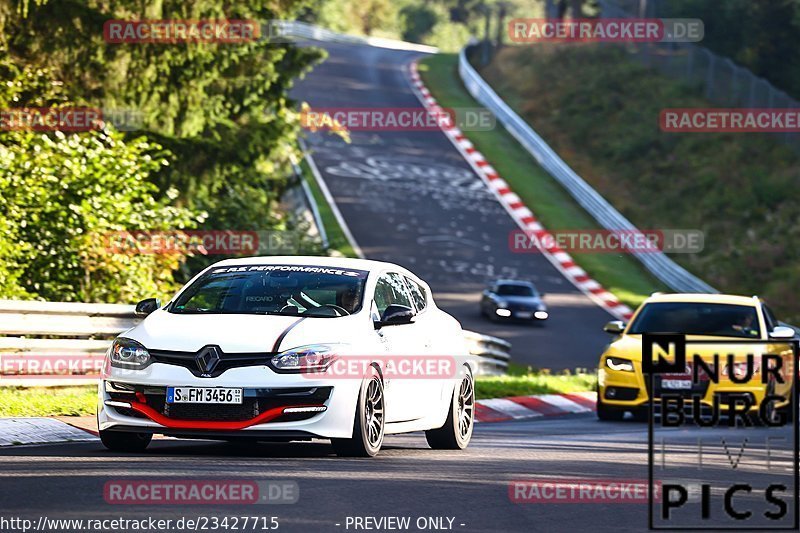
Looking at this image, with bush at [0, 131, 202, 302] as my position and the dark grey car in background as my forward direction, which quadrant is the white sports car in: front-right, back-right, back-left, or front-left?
back-right

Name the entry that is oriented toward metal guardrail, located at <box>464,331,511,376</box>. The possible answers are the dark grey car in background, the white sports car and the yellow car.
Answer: the dark grey car in background

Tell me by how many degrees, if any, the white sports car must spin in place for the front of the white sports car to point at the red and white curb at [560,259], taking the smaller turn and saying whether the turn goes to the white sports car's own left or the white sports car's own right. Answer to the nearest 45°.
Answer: approximately 135° to the white sports car's own right

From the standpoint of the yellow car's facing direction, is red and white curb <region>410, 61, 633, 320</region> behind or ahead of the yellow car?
behind

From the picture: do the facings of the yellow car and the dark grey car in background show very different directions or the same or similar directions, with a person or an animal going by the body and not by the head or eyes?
same or similar directions

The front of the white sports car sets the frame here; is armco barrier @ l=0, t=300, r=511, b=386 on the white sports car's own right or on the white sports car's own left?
on the white sports car's own right

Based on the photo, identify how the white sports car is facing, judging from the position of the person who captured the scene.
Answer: facing the viewer and to the left of the viewer

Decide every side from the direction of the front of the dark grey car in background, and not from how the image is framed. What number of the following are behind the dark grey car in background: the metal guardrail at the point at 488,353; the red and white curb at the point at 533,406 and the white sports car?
0

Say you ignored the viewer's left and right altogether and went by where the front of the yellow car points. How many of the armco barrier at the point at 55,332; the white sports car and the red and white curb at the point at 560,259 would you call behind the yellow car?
1

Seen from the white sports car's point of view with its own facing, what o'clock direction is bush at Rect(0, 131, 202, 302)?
The bush is roughly at 4 o'clock from the white sports car.

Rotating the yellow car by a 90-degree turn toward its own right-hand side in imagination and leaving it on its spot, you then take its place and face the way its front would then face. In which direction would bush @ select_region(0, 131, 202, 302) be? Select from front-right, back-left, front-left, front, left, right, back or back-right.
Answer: front

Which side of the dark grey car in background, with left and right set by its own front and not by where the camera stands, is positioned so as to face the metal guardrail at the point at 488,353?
front

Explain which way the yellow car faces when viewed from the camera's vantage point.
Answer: facing the viewer

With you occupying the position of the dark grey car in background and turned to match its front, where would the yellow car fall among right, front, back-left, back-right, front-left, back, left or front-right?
front

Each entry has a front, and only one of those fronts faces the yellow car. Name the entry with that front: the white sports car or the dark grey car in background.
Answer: the dark grey car in background

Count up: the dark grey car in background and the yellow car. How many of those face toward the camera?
2
